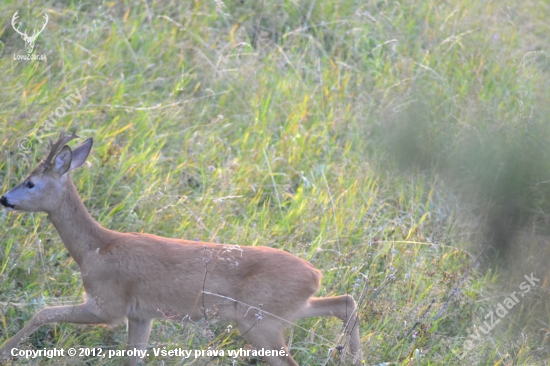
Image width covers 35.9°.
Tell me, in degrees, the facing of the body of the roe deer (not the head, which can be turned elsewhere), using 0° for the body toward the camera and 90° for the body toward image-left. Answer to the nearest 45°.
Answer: approximately 90°
